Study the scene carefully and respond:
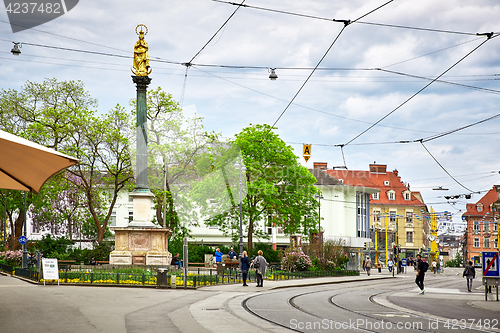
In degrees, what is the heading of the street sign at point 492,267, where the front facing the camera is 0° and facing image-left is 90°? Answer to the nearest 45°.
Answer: approximately 0°

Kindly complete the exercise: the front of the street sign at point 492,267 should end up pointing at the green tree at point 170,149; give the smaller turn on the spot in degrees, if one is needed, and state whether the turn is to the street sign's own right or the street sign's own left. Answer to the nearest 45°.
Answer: approximately 135° to the street sign's own right

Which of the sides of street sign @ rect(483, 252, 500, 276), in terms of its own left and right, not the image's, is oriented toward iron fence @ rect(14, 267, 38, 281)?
right

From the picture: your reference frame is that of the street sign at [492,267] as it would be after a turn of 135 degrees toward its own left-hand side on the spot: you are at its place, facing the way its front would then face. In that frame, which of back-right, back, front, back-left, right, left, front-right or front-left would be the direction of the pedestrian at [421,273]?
left

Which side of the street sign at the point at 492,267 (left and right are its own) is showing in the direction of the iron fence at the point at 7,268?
right

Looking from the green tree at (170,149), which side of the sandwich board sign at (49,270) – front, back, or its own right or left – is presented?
back
